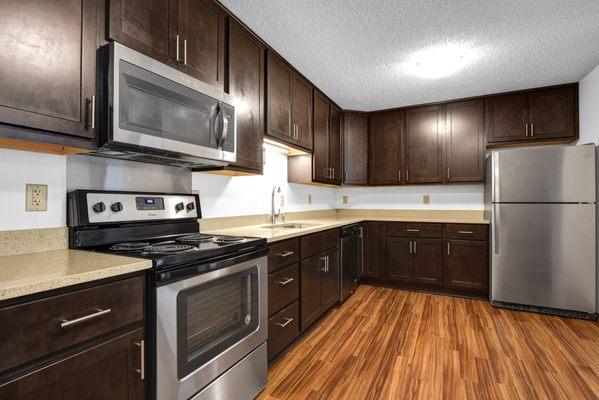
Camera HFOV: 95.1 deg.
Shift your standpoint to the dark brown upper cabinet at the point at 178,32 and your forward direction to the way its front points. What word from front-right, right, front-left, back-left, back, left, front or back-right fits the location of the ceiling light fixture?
front-left

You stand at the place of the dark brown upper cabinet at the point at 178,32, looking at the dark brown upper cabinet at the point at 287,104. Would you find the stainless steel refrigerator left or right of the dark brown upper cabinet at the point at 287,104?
right

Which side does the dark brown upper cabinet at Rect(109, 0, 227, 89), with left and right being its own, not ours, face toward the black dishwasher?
left

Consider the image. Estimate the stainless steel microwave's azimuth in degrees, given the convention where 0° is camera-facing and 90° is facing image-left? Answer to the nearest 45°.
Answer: approximately 315°

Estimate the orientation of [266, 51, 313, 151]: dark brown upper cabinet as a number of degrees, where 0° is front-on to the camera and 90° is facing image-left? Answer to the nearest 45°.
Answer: approximately 315°

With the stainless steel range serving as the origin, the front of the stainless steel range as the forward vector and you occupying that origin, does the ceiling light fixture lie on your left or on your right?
on your left

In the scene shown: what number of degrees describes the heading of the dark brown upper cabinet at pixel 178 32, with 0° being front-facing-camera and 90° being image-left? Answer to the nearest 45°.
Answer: approximately 315°

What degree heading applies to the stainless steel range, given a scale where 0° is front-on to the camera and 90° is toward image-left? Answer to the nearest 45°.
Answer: approximately 315°

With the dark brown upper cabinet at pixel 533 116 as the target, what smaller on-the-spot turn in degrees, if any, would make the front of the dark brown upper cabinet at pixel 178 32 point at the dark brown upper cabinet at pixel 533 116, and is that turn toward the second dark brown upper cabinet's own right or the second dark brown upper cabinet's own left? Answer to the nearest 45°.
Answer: approximately 45° to the second dark brown upper cabinet's own left
